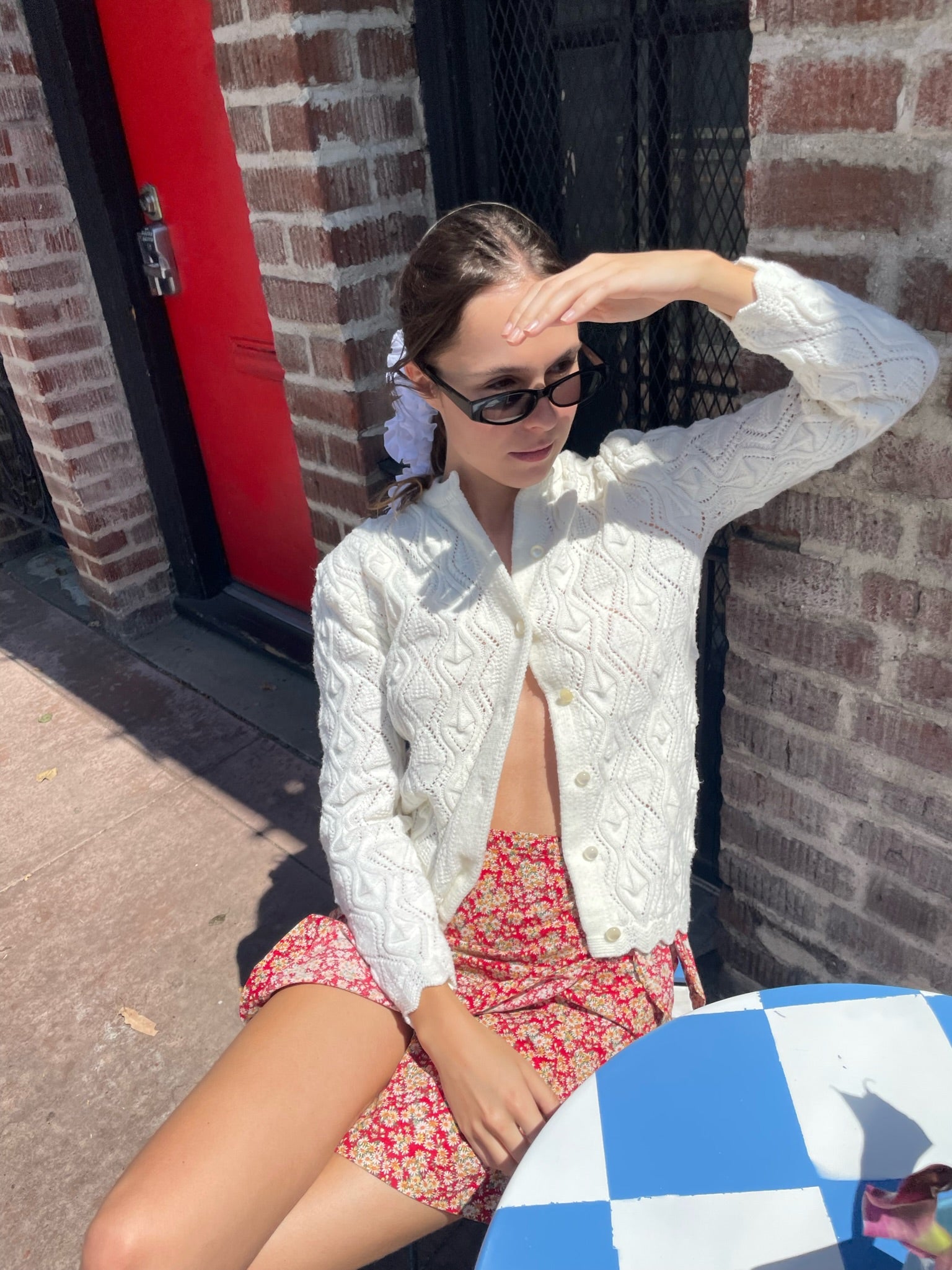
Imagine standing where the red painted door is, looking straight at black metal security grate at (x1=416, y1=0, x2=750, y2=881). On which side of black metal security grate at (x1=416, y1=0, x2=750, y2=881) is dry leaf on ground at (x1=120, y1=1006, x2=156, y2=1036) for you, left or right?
right

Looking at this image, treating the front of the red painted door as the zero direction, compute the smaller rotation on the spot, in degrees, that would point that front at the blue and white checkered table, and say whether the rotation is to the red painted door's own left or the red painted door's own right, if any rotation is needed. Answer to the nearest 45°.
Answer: approximately 45° to the red painted door's own left

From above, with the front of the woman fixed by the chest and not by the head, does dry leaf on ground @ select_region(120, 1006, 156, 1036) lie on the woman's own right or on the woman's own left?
on the woman's own right

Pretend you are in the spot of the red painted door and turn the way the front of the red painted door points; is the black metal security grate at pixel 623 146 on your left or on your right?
on your left

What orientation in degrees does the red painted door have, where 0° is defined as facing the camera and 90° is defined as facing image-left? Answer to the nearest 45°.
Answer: approximately 45°

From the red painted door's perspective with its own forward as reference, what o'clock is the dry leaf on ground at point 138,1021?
The dry leaf on ground is roughly at 11 o'clock from the red painted door.

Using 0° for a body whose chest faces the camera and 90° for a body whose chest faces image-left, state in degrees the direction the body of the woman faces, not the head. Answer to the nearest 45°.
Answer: approximately 0°
